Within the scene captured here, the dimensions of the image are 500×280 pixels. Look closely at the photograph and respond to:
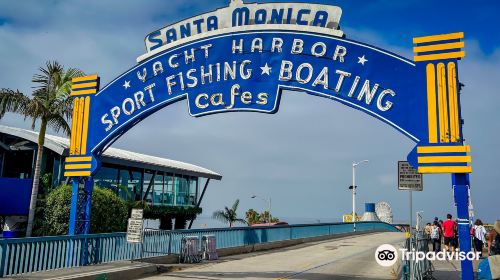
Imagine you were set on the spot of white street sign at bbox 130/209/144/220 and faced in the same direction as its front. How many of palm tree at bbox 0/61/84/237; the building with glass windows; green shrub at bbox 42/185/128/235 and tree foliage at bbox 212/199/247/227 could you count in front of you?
0

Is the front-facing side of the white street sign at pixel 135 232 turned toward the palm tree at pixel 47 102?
no

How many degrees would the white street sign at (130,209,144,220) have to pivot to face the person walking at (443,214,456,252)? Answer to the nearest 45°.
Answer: approximately 90° to its left

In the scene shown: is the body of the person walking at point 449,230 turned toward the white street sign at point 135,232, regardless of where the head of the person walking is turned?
no

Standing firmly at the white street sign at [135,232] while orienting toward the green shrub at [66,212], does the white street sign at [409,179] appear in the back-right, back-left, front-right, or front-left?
back-right

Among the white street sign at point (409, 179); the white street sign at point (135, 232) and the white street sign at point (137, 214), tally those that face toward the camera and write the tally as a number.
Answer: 3

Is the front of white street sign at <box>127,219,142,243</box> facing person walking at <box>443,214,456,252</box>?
no

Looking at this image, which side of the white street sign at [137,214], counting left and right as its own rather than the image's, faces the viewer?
front

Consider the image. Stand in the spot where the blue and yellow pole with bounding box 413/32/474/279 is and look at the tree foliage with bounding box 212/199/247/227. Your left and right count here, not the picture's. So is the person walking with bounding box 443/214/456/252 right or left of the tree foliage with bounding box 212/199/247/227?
right

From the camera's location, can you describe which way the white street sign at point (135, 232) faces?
facing the viewer
